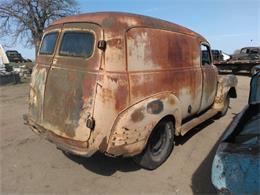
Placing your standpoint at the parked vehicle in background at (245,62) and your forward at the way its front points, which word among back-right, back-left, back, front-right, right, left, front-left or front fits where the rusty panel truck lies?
left

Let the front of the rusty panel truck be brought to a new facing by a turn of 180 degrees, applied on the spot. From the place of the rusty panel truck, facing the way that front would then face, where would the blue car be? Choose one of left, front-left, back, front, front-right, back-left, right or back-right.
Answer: left

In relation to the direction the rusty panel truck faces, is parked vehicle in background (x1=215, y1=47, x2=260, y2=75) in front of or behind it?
in front

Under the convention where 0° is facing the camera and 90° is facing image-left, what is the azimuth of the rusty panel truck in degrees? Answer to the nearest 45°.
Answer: approximately 225°

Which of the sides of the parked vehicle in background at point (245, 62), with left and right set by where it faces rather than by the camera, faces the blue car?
left

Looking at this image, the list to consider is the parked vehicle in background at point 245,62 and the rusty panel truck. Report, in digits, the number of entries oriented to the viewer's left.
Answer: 1

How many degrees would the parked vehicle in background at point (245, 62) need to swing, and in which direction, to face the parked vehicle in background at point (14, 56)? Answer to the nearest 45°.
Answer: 0° — it already faces it

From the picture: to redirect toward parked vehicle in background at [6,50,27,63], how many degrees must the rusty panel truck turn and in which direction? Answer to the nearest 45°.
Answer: approximately 90° to its left

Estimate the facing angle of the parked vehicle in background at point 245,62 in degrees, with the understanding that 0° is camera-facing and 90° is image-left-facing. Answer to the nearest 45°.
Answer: approximately 90°
